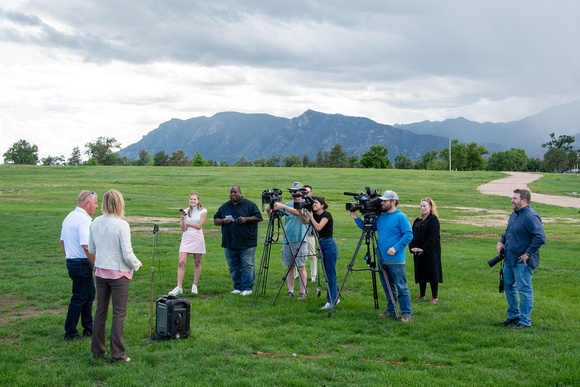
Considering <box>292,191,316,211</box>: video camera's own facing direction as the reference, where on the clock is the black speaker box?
The black speaker box is roughly at 12 o'clock from the video camera.

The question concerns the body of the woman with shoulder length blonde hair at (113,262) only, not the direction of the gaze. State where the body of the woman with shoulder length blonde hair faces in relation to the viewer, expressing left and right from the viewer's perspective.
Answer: facing away from the viewer and to the right of the viewer

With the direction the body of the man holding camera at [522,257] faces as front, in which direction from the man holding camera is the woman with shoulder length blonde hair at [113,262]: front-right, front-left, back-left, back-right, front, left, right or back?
front

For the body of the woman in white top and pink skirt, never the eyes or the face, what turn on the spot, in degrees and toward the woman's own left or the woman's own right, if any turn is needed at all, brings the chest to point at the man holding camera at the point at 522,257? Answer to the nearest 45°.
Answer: approximately 90° to the woman's own left

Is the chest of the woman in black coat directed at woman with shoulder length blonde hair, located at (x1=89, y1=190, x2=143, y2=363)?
yes

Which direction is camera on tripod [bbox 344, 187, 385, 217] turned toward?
to the viewer's left

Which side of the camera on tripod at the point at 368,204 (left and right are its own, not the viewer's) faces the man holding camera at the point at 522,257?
back

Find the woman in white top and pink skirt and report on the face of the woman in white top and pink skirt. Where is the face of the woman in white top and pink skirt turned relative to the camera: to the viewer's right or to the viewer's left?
to the viewer's left

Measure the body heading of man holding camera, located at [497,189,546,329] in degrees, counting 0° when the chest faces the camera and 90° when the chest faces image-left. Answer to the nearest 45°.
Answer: approximately 45°

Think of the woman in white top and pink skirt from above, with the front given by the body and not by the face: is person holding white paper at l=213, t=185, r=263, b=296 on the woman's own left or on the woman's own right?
on the woman's own left

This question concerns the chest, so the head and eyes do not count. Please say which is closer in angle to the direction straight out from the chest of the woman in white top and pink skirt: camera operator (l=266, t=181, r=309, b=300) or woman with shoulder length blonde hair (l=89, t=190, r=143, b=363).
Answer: the woman with shoulder length blonde hair

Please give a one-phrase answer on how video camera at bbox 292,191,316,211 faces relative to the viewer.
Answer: facing the viewer and to the left of the viewer

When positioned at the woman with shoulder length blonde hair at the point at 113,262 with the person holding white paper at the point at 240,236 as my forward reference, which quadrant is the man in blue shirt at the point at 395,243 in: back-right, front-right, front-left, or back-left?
front-right

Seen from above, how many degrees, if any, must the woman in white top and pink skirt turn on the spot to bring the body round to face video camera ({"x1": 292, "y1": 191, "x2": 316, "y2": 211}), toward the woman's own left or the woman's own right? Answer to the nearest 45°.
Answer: approximately 90° to the woman's own left

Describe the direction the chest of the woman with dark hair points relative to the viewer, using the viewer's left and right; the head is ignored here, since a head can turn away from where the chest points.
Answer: facing to the left of the viewer
